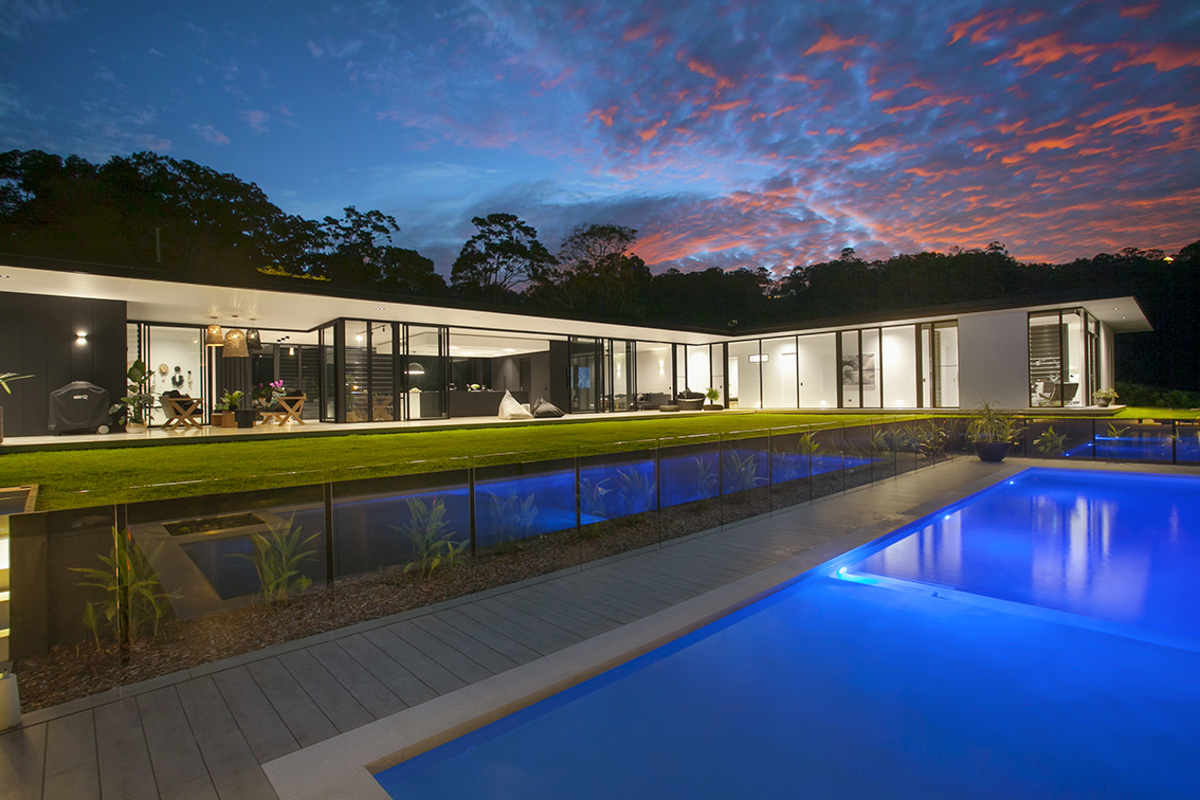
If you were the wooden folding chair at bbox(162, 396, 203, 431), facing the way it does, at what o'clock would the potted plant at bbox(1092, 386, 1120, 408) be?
The potted plant is roughly at 1 o'clock from the wooden folding chair.

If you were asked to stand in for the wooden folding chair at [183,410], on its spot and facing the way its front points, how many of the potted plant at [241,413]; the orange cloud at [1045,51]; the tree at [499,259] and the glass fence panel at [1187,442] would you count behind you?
0

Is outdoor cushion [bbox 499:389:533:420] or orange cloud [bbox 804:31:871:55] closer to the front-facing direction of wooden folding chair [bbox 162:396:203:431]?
the outdoor cushion

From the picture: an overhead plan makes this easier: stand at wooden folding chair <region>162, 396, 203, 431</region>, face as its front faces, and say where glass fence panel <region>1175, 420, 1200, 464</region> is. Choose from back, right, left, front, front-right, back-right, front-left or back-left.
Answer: front-right

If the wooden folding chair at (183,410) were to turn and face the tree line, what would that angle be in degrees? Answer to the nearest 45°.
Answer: approximately 45° to its left

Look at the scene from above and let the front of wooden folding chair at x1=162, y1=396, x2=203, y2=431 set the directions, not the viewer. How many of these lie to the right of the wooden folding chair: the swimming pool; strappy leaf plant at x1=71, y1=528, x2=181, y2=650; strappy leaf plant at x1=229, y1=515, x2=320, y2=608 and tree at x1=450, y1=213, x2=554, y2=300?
3

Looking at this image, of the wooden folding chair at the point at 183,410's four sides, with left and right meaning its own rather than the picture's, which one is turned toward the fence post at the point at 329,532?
right

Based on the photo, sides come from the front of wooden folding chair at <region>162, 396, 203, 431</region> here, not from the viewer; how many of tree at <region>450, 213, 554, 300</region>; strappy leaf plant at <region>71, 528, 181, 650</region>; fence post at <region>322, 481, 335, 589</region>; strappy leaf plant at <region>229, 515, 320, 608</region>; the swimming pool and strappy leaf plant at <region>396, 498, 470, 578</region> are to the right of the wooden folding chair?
5

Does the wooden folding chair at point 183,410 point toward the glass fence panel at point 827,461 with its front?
no

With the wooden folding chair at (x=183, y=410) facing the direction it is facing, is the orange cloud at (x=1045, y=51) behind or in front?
in front

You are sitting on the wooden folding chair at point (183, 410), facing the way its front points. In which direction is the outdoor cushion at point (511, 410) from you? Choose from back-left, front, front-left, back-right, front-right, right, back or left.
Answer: front

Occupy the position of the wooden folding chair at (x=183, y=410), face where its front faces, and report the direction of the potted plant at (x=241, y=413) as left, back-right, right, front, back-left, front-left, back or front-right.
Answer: front

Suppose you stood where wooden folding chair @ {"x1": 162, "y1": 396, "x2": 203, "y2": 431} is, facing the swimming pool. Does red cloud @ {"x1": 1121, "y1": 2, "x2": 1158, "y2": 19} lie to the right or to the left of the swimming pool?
left

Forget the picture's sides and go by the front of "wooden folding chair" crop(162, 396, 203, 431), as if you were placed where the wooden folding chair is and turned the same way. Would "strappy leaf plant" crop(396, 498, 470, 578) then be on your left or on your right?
on your right

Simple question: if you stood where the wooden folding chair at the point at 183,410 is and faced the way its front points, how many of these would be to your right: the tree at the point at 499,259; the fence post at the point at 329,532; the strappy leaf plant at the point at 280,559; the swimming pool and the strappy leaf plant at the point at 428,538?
4

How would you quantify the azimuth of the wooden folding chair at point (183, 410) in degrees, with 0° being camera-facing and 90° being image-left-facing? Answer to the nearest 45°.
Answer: approximately 270°

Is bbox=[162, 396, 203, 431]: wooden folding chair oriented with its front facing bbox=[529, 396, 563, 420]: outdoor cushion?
yes

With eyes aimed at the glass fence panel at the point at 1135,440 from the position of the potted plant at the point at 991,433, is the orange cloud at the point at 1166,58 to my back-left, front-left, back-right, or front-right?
front-left

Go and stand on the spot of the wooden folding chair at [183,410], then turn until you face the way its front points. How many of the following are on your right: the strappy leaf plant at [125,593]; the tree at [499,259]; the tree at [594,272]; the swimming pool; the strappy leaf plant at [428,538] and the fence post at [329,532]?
4
